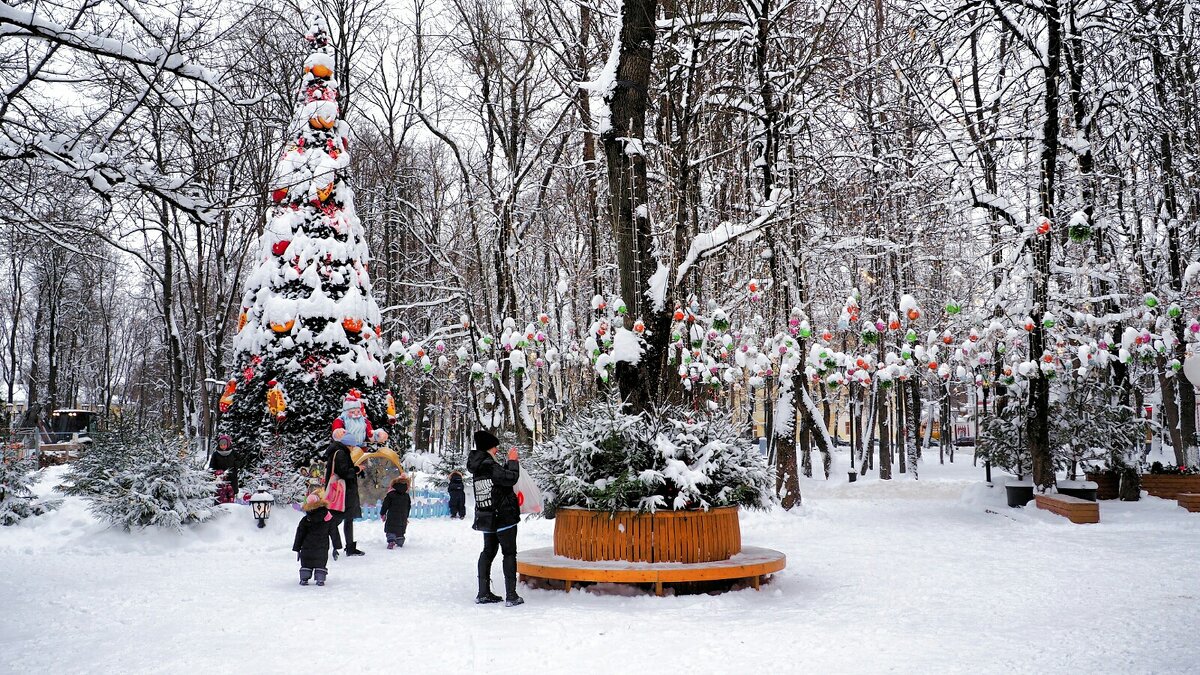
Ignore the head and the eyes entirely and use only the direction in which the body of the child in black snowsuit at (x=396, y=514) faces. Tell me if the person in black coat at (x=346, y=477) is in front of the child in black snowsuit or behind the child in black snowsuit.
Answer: behind

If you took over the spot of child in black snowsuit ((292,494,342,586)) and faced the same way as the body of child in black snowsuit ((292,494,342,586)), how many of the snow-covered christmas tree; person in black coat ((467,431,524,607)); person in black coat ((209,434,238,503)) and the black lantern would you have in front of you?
3

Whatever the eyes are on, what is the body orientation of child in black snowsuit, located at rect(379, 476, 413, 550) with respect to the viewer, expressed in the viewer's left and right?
facing away from the viewer

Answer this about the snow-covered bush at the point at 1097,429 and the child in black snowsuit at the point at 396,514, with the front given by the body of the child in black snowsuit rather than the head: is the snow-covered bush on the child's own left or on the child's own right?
on the child's own right

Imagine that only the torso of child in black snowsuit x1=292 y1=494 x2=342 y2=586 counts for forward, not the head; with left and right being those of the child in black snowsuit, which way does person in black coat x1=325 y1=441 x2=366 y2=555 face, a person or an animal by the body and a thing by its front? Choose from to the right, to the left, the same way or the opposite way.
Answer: to the right

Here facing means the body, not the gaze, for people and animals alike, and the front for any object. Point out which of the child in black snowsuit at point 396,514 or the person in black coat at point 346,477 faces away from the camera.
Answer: the child in black snowsuit

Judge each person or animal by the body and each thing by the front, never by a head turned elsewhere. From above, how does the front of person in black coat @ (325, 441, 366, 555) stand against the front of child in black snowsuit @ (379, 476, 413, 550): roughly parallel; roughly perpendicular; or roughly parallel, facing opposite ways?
roughly perpendicular

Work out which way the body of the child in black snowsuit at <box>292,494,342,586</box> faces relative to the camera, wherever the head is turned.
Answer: away from the camera

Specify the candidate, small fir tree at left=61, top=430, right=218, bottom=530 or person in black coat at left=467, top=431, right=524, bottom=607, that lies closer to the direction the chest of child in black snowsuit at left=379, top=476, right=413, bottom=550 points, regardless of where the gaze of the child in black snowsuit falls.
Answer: the small fir tree
